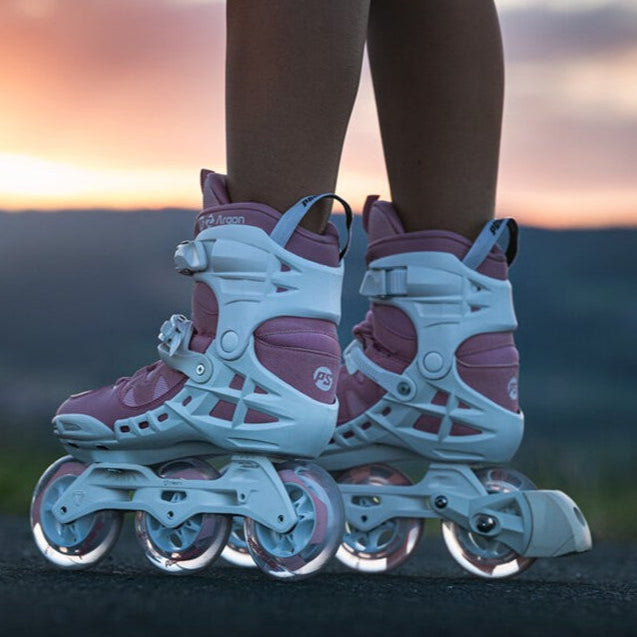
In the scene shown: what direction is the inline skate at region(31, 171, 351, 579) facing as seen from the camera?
to the viewer's left

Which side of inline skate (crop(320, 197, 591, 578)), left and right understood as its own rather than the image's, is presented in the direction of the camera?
left

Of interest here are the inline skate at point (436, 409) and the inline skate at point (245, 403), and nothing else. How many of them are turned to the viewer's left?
2

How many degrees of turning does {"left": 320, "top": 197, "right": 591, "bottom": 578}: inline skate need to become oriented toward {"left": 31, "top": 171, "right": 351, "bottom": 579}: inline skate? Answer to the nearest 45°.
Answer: approximately 45° to its left

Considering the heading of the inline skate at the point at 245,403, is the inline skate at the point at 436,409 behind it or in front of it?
behind
